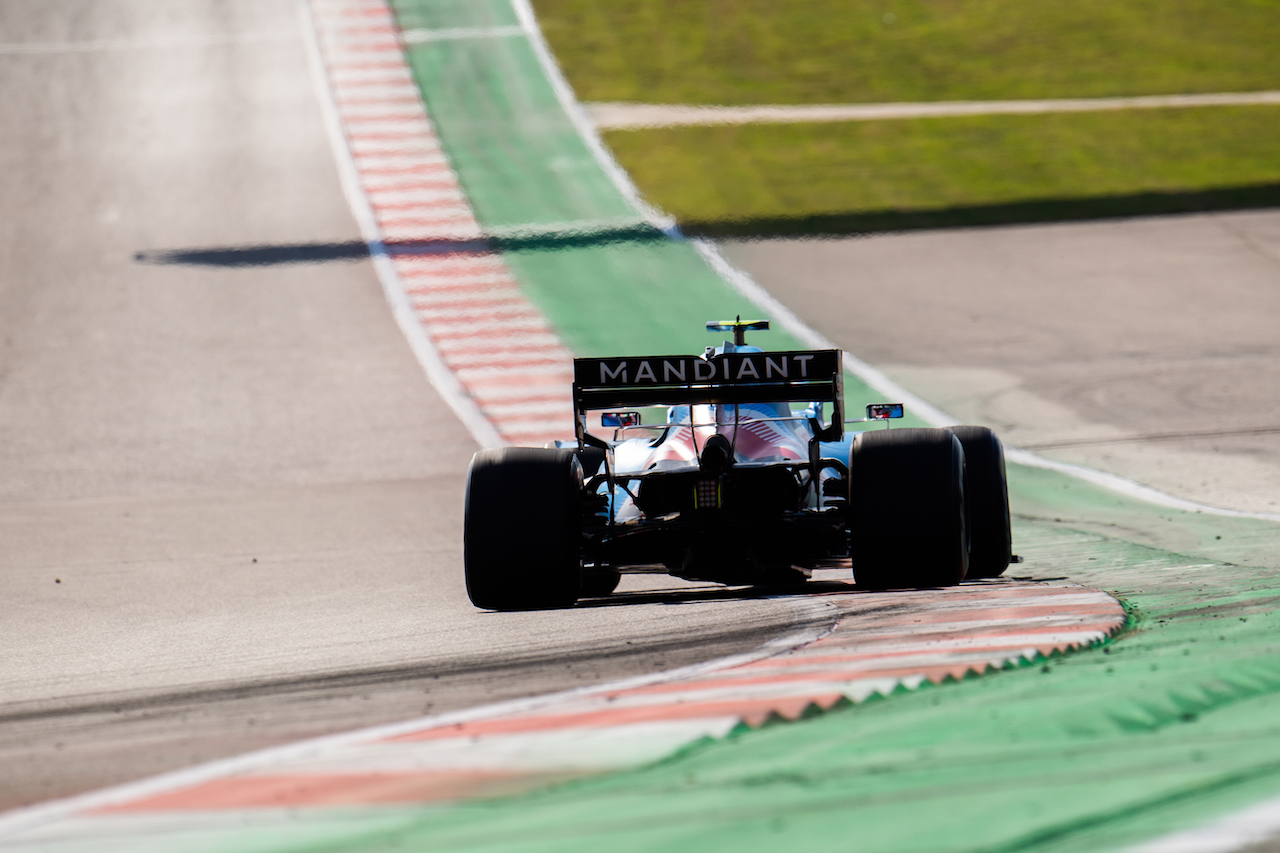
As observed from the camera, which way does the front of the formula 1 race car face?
facing away from the viewer
